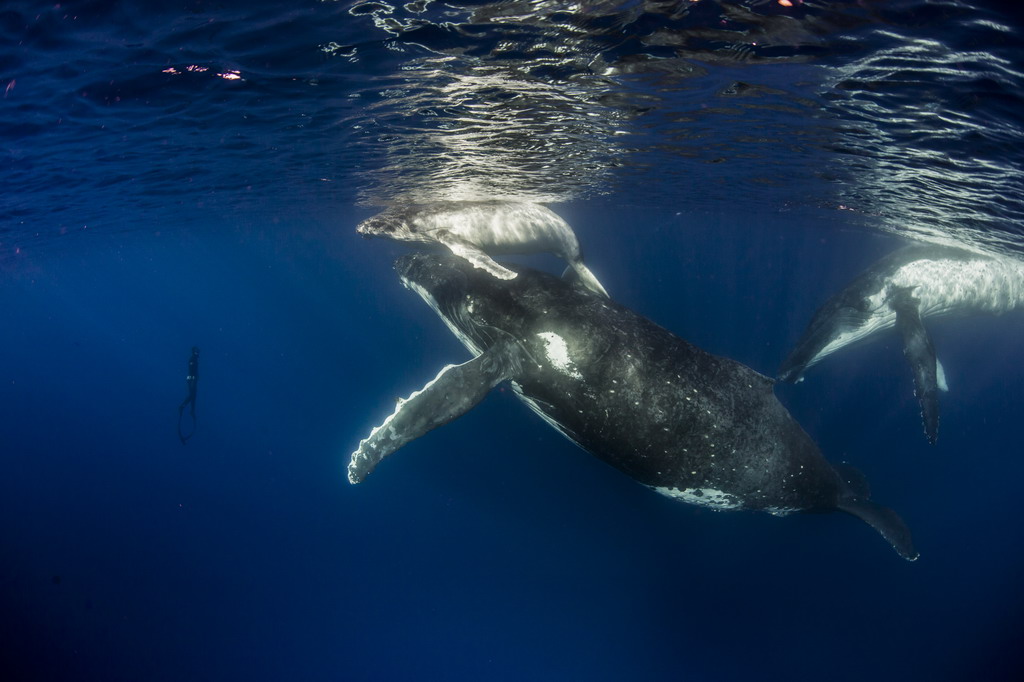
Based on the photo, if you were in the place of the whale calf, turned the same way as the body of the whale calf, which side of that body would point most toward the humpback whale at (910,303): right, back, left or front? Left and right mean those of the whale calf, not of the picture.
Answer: back

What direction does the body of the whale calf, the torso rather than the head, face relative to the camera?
to the viewer's left

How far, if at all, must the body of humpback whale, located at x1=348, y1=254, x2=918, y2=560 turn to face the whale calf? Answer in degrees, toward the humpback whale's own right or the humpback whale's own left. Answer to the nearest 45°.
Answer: approximately 45° to the humpback whale's own right

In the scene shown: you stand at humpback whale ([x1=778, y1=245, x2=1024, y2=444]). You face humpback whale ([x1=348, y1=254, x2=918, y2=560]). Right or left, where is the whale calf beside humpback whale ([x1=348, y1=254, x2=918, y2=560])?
right

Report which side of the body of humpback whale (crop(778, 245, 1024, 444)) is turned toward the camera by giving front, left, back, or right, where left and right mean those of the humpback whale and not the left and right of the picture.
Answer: left

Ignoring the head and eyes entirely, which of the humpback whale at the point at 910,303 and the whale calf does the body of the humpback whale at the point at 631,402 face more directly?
the whale calf

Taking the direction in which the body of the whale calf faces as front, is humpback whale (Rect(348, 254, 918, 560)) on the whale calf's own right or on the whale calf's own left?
on the whale calf's own left

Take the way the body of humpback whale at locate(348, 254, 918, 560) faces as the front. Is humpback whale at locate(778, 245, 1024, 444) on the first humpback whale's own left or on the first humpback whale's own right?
on the first humpback whale's own right

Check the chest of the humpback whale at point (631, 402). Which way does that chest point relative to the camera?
to the viewer's left
